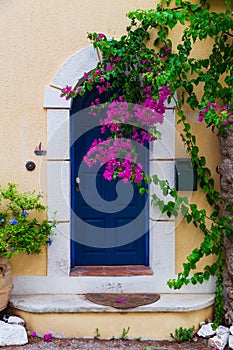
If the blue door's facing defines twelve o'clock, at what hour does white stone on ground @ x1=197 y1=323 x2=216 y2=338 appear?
The white stone on ground is roughly at 10 o'clock from the blue door.

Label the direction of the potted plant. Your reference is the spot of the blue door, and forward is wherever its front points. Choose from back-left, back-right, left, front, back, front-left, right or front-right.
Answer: front-right

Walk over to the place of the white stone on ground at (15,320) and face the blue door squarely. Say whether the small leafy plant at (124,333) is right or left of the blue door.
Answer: right

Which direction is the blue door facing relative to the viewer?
toward the camera

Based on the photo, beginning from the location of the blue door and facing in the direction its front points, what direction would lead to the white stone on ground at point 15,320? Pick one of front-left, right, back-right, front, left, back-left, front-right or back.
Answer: front-right
